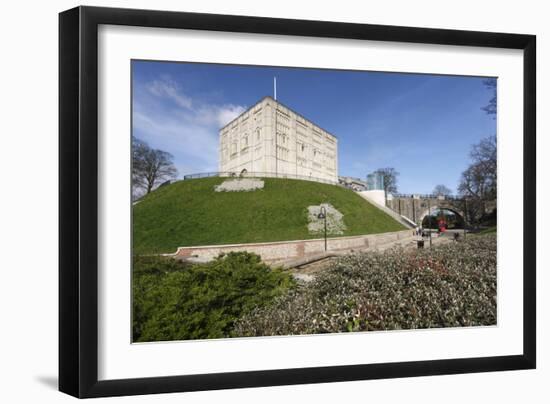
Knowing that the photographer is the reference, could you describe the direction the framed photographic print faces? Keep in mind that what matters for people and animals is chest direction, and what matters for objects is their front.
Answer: facing the viewer and to the right of the viewer
